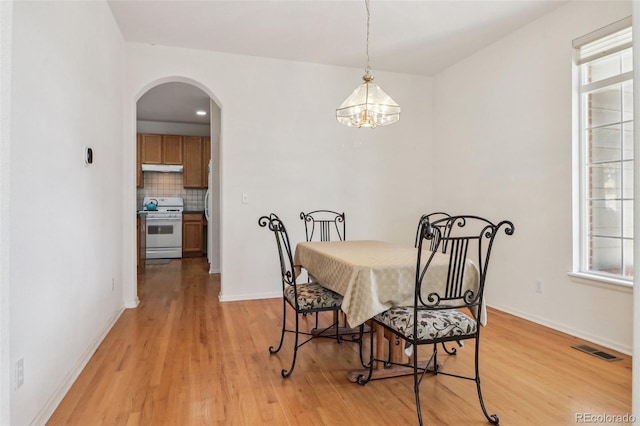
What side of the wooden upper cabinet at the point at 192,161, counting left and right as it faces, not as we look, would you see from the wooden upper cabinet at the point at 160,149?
right

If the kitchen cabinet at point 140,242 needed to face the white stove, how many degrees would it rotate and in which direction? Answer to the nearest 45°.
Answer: approximately 90° to its left

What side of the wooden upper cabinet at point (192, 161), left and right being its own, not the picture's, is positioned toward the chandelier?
front

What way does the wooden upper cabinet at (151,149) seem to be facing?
toward the camera

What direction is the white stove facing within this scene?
toward the camera

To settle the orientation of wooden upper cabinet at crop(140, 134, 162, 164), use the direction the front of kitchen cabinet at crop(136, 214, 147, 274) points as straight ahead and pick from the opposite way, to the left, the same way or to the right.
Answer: to the right

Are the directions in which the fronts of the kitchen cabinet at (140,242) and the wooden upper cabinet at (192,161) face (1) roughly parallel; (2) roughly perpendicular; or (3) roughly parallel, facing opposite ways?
roughly perpendicular

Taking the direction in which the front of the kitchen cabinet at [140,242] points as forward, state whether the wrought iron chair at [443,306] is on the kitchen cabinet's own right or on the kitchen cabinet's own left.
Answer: on the kitchen cabinet's own right

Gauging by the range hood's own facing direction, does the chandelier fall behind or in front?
in front

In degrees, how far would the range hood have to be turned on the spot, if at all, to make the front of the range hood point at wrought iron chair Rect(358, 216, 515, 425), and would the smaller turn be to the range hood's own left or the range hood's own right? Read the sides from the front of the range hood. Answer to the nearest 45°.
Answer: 0° — it already faces it

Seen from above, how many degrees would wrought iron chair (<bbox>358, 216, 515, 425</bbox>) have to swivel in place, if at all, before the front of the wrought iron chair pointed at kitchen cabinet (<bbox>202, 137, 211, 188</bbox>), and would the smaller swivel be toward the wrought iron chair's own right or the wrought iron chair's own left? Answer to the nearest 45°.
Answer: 0° — it already faces it

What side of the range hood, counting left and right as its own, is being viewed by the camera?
front

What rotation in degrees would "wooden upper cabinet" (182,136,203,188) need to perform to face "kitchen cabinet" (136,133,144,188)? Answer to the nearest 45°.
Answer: approximately 90° to its right
